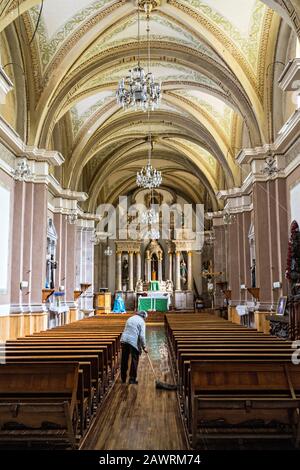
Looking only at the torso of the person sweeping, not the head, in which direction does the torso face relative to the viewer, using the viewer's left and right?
facing away from the viewer and to the right of the viewer

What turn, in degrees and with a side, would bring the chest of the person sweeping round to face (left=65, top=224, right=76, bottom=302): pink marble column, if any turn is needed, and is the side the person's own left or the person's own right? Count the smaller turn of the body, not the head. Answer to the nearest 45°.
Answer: approximately 45° to the person's own left

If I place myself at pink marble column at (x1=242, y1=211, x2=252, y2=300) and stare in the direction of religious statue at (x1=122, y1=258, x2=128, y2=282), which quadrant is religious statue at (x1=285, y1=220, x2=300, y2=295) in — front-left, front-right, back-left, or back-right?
back-left

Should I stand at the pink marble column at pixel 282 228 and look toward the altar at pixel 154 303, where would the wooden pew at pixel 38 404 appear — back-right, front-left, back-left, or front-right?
back-left

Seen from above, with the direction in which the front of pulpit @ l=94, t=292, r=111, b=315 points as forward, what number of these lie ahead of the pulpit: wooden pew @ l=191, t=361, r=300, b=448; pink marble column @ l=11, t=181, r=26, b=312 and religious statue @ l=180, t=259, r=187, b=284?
2
